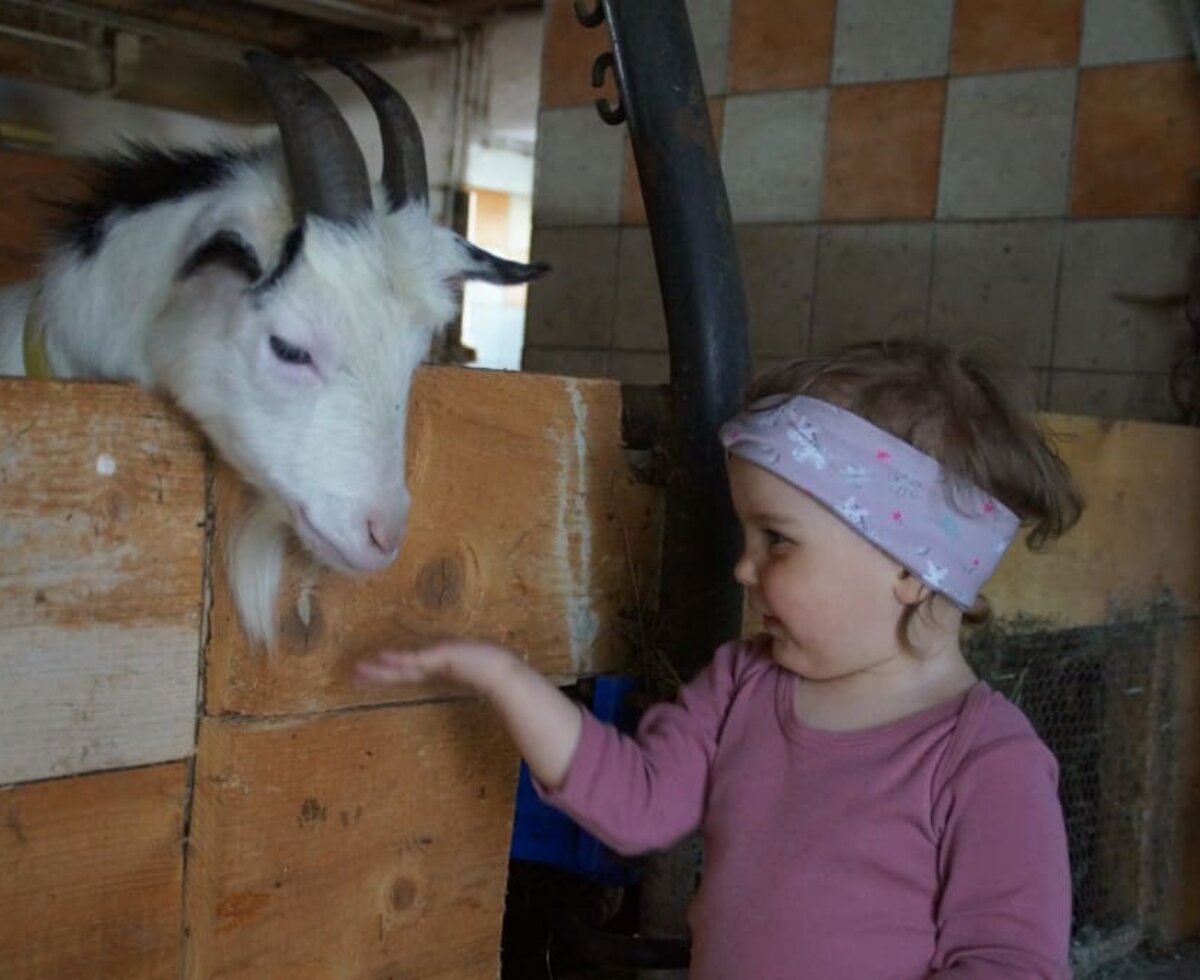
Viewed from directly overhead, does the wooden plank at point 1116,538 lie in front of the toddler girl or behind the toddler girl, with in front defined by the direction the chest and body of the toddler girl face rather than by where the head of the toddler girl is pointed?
behind

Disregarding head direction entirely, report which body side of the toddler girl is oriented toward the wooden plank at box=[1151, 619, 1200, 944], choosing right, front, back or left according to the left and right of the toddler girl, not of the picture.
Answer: back

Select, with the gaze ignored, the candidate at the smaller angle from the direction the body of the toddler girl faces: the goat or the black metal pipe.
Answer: the goat

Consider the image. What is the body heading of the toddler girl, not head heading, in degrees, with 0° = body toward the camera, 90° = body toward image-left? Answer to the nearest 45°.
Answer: approximately 45°

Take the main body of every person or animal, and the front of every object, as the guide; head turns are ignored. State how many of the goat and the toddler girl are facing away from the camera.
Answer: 0

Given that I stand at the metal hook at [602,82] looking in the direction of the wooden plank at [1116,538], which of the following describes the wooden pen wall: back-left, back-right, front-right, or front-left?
back-right

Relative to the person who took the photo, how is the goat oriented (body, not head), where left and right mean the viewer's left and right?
facing the viewer and to the right of the viewer

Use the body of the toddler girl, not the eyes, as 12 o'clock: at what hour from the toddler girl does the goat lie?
The goat is roughly at 2 o'clock from the toddler girl.

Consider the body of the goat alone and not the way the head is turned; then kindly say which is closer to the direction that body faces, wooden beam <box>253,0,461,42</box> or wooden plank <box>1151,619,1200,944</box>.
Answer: the wooden plank

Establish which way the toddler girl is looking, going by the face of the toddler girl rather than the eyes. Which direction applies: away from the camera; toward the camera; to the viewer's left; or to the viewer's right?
to the viewer's left
